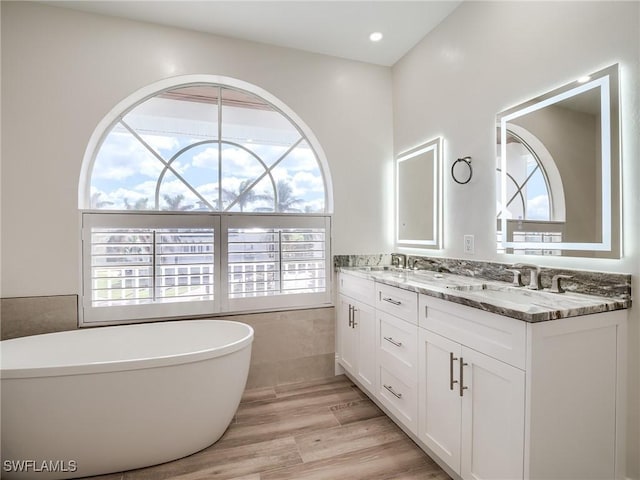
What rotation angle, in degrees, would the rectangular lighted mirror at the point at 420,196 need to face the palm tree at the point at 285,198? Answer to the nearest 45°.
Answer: approximately 45° to its right

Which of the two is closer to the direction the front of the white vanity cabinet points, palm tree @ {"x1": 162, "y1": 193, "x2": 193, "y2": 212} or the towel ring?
the palm tree

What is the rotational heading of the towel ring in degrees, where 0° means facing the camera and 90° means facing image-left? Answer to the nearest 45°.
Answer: approximately 45°

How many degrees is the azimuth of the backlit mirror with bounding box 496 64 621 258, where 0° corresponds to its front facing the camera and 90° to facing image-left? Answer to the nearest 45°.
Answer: approximately 45°

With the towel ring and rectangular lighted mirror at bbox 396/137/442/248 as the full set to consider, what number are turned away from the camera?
0

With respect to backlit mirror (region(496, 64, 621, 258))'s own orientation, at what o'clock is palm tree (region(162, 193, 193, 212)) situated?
The palm tree is roughly at 3 o'clock from the backlit mirror.

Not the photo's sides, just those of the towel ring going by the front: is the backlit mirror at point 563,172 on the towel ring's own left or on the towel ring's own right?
on the towel ring's own left
